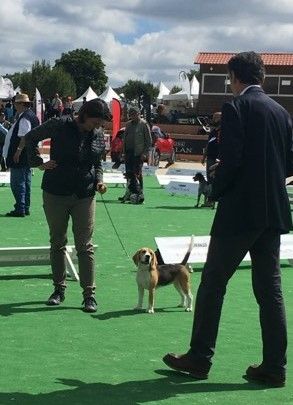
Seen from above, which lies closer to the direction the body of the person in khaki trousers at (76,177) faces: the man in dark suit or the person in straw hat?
the man in dark suit

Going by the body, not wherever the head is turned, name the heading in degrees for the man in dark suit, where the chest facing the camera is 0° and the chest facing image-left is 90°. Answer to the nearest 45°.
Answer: approximately 135°

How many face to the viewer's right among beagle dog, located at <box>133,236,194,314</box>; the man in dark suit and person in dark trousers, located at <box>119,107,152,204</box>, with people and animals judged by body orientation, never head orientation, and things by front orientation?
0

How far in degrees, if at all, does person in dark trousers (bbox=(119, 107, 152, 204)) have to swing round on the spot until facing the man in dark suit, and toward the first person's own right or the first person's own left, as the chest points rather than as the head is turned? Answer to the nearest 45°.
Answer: approximately 45° to the first person's own left

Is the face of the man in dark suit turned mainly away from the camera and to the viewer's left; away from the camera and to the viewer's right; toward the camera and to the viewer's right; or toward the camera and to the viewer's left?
away from the camera and to the viewer's left

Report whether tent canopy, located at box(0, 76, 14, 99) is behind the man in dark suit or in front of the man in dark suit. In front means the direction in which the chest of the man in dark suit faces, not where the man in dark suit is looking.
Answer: in front

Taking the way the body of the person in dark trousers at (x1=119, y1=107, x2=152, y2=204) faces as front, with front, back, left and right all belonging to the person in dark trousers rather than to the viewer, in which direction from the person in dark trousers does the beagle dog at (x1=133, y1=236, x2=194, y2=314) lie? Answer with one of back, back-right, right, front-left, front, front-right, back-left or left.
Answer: front-left

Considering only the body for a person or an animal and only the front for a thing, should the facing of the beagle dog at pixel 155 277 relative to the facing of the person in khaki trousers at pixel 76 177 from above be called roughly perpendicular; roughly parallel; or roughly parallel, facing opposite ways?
roughly perpendicular

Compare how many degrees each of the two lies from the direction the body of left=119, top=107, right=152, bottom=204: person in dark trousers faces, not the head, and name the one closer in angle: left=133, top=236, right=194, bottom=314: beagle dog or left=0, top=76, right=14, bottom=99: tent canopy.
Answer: the beagle dog

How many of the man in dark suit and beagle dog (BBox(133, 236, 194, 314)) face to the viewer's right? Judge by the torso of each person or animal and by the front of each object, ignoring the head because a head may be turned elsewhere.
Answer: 0

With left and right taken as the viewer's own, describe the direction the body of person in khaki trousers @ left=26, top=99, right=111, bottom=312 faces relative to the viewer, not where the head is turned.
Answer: facing the viewer and to the right of the viewer
